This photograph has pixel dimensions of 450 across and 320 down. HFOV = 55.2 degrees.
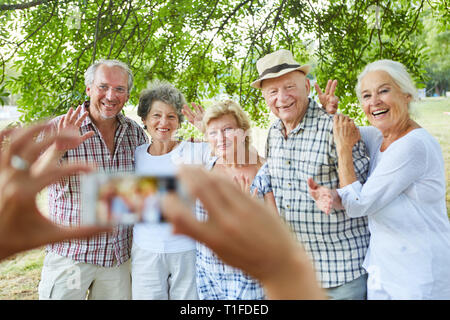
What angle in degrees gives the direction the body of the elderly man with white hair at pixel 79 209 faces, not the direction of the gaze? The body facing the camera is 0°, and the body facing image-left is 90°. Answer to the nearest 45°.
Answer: approximately 0°

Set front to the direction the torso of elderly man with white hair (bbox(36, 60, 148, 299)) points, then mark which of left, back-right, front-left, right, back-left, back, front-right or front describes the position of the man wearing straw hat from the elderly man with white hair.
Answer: front-left
